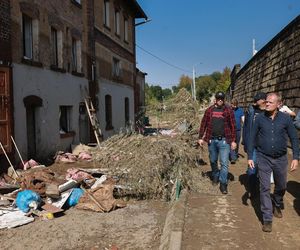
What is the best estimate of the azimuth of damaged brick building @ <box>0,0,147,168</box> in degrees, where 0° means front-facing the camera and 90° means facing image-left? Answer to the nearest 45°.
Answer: approximately 315°

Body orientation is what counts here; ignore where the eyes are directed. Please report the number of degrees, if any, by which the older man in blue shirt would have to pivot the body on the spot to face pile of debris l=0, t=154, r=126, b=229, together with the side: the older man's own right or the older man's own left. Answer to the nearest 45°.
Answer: approximately 90° to the older man's own right

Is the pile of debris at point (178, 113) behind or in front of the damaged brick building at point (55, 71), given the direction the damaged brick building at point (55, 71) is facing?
in front

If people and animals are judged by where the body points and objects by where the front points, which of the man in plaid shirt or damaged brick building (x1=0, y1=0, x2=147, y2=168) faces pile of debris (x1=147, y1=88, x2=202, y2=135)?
the damaged brick building

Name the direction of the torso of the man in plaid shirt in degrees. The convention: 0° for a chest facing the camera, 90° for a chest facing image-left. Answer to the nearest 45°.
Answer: approximately 0°

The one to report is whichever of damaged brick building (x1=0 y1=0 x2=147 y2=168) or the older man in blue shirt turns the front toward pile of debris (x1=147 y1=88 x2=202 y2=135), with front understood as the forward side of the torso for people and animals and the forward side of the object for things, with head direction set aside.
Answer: the damaged brick building

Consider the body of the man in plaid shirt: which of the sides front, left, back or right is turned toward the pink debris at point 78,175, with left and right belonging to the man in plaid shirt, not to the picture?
right

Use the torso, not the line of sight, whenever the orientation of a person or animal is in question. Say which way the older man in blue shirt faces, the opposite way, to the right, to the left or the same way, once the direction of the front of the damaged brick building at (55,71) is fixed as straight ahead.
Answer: to the right

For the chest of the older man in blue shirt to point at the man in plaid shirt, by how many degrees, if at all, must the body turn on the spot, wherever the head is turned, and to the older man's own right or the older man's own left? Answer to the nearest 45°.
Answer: approximately 135° to the older man's own right

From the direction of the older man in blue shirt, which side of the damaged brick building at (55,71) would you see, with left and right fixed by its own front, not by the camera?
front

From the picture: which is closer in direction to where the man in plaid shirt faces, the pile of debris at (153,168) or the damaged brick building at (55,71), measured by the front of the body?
the pile of debris

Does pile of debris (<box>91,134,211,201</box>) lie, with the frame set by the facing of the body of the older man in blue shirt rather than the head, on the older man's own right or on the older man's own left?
on the older man's own right

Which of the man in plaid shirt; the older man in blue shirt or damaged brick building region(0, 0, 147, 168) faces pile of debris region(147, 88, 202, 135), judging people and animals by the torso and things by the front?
the damaged brick building

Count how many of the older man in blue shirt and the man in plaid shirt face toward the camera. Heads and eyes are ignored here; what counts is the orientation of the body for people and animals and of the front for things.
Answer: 2

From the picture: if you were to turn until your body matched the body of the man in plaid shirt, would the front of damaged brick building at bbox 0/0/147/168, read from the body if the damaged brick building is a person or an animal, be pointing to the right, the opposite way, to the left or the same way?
to the left

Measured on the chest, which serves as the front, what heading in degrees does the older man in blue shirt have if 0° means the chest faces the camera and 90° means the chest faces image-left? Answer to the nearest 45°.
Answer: approximately 0°
